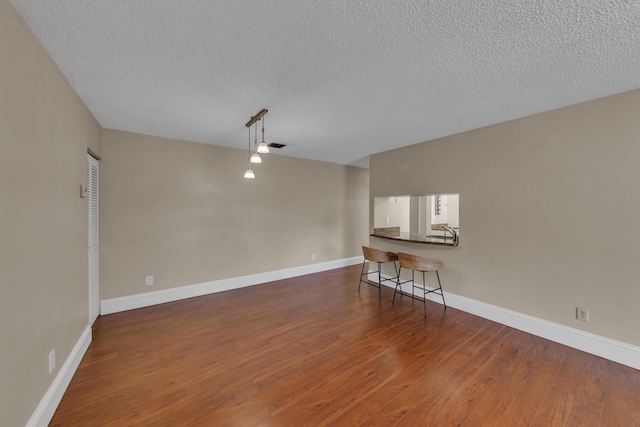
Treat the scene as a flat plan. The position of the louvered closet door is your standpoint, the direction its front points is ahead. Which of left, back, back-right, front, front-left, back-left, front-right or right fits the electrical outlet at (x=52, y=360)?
right

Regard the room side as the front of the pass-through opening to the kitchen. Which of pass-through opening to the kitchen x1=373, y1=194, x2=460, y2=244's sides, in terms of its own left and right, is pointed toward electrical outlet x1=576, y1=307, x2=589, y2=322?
left

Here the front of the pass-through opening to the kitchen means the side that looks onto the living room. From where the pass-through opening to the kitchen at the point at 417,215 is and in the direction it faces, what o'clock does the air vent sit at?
The air vent is roughly at 12 o'clock from the pass-through opening to the kitchen.

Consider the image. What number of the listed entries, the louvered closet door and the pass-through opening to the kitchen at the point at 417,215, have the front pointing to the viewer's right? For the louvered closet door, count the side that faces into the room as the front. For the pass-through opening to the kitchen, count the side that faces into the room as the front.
1

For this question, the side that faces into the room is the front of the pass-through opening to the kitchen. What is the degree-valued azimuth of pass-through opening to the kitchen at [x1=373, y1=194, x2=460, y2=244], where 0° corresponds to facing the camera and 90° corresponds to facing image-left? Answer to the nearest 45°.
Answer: approximately 45°

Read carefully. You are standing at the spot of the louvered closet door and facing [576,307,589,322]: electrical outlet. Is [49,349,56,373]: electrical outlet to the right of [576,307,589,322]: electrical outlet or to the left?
right

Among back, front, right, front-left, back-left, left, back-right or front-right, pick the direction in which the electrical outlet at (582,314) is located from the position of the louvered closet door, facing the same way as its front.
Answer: front-right

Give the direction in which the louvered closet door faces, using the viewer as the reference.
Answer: facing to the right of the viewer
